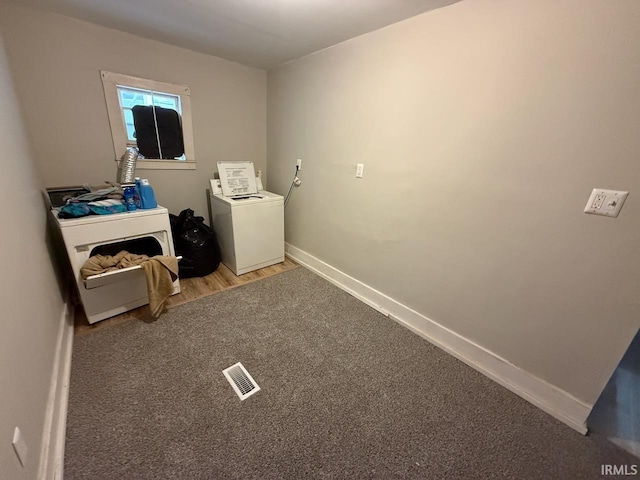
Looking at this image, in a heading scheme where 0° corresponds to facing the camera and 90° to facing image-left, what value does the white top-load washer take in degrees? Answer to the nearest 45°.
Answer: approximately 315°

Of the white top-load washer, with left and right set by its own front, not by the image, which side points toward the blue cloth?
right

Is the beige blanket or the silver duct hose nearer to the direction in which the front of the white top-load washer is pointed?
the beige blanket

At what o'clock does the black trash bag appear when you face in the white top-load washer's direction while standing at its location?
The black trash bag is roughly at 4 o'clock from the white top-load washer.

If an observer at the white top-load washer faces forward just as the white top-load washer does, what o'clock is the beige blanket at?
The beige blanket is roughly at 3 o'clock from the white top-load washer.
